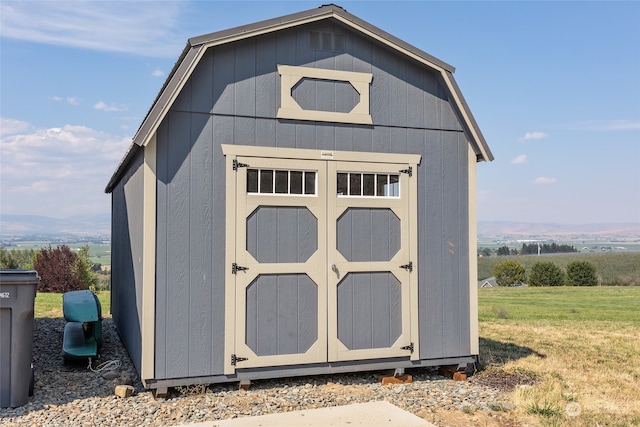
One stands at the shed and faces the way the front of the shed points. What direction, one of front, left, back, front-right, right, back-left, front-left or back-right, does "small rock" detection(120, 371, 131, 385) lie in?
right

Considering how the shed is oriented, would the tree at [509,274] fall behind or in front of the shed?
behind

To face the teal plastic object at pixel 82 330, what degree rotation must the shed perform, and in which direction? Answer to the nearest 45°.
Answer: approximately 135° to its right

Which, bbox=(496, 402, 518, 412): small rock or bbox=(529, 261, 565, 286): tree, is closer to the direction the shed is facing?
the small rock

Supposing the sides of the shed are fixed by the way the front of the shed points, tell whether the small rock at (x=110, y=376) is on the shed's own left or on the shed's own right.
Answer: on the shed's own right

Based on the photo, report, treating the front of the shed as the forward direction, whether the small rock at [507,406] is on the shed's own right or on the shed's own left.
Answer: on the shed's own left

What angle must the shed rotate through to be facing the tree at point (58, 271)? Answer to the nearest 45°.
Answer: approximately 135° to its right

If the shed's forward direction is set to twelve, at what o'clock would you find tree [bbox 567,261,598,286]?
The tree is roughly at 7 o'clock from the shed.

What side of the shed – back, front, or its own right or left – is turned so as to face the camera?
front

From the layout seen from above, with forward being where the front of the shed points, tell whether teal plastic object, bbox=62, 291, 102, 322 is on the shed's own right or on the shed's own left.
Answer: on the shed's own right

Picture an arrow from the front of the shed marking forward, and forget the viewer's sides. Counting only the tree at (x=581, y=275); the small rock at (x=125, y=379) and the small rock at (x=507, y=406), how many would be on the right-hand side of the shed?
1

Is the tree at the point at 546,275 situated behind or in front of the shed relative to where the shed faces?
behind

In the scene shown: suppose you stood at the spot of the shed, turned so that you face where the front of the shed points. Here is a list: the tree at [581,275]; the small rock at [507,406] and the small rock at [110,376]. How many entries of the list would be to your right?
1
